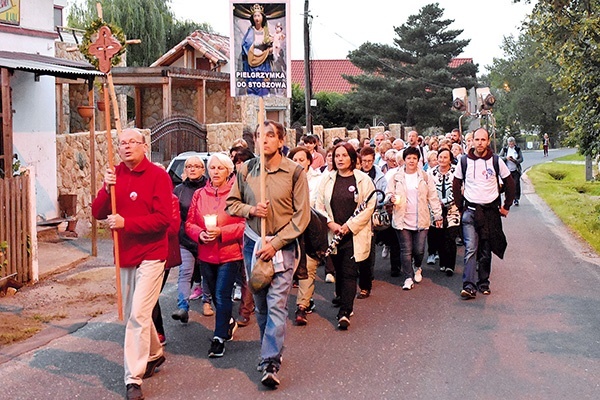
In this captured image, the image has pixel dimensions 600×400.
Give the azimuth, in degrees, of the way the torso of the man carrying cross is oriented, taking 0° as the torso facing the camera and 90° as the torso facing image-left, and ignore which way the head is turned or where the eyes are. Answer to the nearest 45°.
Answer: approximately 45°

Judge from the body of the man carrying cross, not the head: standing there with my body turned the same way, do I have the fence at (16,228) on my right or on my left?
on my right

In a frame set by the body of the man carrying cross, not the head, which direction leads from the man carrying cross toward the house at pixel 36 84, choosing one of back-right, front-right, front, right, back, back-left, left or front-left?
back-right

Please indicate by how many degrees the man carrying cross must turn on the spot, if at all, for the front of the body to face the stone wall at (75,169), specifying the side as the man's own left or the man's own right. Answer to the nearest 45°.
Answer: approximately 135° to the man's own right

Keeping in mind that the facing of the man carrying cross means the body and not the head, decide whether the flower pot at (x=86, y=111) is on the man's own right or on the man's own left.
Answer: on the man's own right
